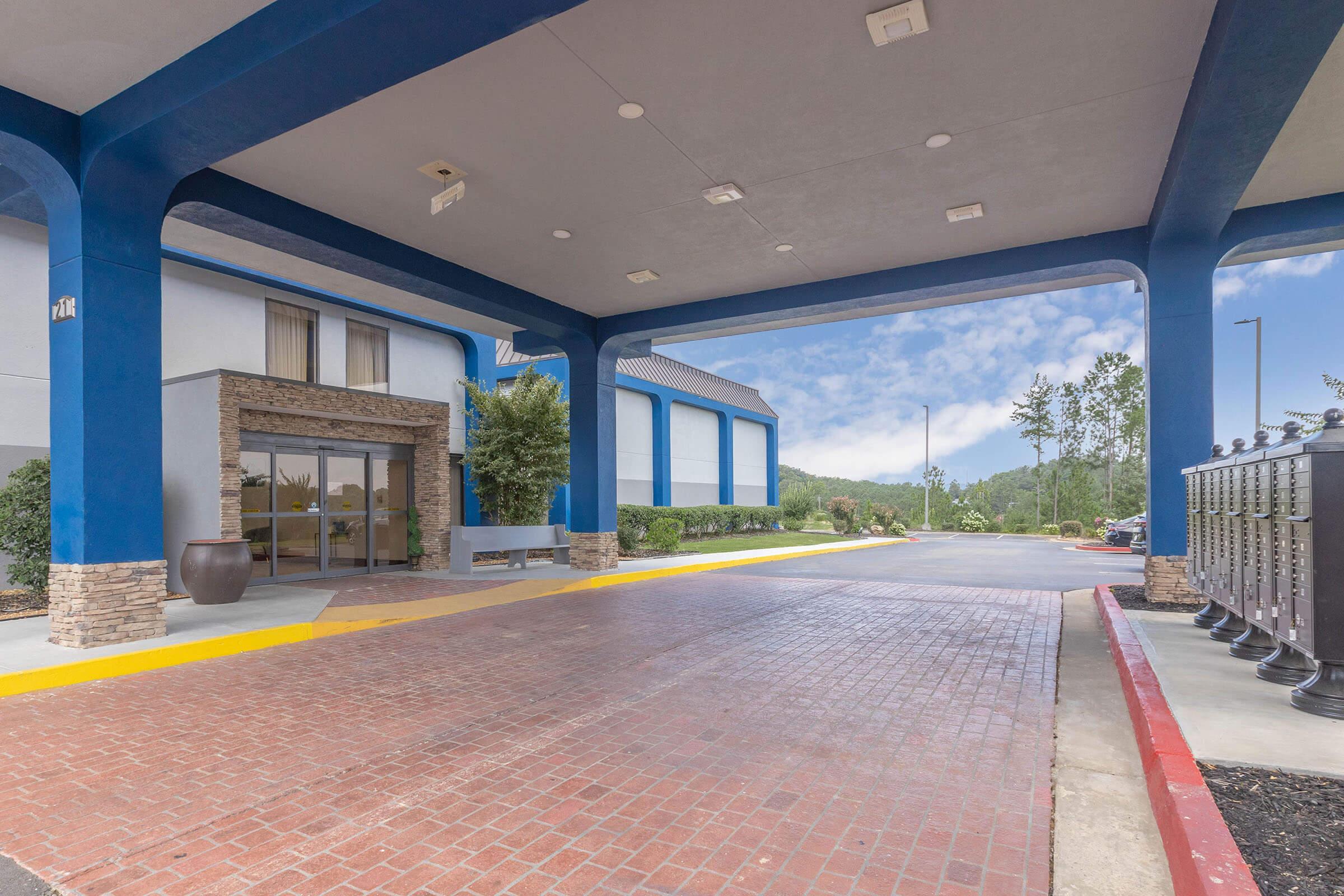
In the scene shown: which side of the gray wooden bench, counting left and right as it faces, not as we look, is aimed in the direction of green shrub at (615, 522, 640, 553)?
left

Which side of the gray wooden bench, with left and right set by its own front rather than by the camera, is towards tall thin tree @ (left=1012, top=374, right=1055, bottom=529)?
left

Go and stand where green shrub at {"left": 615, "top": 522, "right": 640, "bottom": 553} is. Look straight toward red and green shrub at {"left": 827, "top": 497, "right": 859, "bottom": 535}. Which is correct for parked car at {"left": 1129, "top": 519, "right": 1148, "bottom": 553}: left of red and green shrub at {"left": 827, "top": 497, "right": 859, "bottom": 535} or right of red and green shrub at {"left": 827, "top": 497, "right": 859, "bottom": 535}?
right

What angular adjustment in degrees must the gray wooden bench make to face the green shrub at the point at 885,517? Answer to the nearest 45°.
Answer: approximately 90° to its left

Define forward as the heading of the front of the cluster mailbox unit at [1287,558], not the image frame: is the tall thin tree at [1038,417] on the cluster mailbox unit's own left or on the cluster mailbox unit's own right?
on the cluster mailbox unit's own right

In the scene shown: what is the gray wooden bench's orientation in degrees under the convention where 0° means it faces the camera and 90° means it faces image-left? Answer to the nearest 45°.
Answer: approximately 315°

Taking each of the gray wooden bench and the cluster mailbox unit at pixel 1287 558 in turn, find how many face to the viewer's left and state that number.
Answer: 1

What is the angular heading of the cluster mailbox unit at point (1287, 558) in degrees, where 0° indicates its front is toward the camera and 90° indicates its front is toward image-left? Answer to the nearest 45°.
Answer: approximately 90°

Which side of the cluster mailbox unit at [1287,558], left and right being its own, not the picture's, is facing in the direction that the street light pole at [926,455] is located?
right

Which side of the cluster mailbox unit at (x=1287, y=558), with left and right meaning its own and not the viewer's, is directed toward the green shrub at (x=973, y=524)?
right
